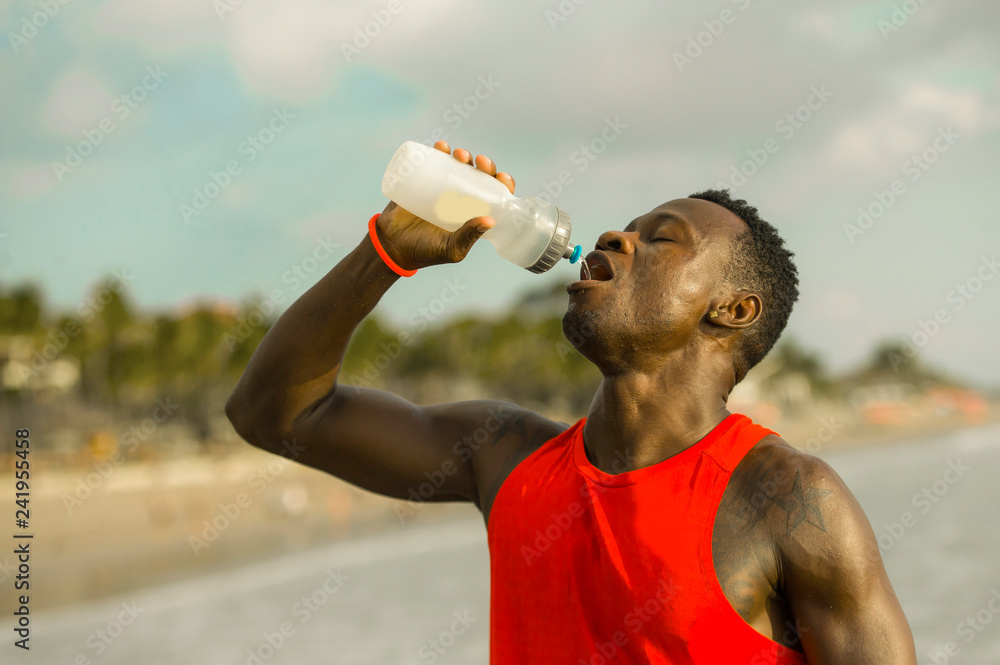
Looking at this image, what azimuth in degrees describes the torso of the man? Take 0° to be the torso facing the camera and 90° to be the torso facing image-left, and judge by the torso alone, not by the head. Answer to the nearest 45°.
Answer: approximately 45°
